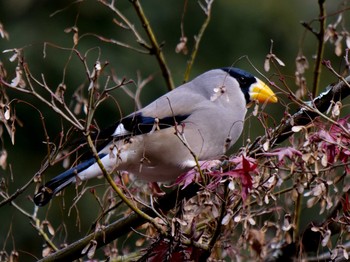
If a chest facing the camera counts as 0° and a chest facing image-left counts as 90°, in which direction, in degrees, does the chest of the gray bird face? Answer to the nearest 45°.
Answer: approximately 270°
